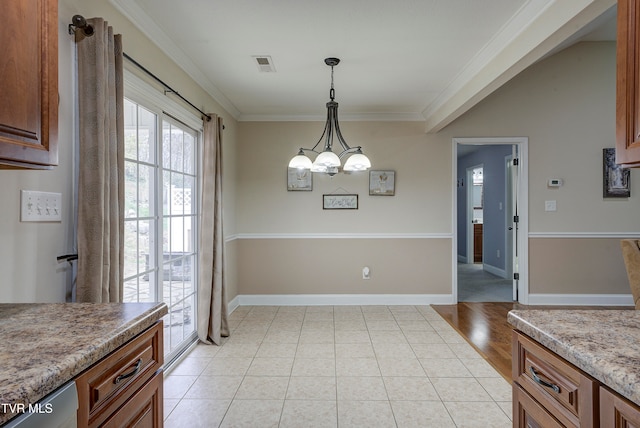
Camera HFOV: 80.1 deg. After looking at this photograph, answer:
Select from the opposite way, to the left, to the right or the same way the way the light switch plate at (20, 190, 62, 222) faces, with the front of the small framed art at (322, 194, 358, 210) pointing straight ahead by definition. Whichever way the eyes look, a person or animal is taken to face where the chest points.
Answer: to the left

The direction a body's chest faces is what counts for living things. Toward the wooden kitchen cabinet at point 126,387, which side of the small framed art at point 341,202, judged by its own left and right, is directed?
front

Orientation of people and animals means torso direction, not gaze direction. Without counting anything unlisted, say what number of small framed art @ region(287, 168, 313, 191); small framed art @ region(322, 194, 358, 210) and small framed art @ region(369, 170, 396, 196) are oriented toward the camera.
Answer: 3

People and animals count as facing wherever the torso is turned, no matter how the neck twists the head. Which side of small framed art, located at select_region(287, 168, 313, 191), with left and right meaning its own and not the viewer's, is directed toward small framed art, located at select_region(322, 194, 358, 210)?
left

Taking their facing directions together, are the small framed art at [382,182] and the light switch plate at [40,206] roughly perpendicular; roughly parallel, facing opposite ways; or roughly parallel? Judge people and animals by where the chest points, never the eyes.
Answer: roughly perpendicular

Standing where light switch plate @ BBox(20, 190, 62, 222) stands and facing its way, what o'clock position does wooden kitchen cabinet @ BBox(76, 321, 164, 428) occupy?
The wooden kitchen cabinet is roughly at 1 o'clock from the light switch plate.

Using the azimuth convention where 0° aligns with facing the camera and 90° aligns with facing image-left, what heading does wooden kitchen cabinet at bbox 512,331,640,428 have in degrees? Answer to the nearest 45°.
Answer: approximately 45°

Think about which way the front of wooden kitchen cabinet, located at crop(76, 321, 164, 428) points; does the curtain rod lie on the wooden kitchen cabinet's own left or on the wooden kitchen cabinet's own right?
on the wooden kitchen cabinet's own left

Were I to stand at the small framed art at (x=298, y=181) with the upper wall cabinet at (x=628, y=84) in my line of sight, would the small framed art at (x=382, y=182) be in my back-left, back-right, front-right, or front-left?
front-left

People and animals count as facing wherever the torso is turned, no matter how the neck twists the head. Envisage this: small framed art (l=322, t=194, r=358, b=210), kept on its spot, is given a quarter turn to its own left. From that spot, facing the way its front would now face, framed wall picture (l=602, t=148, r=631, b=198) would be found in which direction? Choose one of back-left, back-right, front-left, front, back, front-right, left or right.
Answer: front

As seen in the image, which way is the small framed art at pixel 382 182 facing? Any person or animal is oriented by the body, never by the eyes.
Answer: toward the camera

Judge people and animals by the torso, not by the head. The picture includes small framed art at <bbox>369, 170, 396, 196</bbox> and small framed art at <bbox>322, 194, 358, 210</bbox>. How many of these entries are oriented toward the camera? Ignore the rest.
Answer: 2

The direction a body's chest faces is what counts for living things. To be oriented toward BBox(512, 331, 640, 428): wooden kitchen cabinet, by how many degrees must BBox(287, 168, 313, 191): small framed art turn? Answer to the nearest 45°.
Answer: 0° — it already faces it

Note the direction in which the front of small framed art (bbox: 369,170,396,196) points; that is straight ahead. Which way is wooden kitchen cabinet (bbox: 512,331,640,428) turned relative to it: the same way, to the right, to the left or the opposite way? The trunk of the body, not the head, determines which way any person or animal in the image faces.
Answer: to the right

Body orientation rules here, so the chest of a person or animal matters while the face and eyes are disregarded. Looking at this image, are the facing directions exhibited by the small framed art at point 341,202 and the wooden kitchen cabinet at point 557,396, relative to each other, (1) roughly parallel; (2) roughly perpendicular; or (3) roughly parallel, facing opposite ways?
roughly perpendicular

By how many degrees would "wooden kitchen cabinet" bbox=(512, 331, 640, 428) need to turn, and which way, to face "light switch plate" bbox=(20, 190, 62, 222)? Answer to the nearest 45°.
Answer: approximately 45° to its right

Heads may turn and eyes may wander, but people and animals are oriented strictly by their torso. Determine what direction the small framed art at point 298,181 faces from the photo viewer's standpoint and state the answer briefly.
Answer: facing the viewer

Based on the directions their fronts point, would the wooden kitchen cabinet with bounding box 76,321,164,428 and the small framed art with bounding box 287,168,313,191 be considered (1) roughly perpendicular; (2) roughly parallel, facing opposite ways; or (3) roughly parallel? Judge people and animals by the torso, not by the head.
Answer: roughly perpendicular

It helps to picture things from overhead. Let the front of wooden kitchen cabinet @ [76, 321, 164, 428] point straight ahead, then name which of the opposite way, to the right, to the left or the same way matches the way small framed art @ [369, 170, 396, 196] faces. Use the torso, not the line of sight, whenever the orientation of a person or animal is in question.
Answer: to the right

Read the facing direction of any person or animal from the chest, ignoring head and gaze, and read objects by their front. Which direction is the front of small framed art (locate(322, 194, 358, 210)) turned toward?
toward the camera
